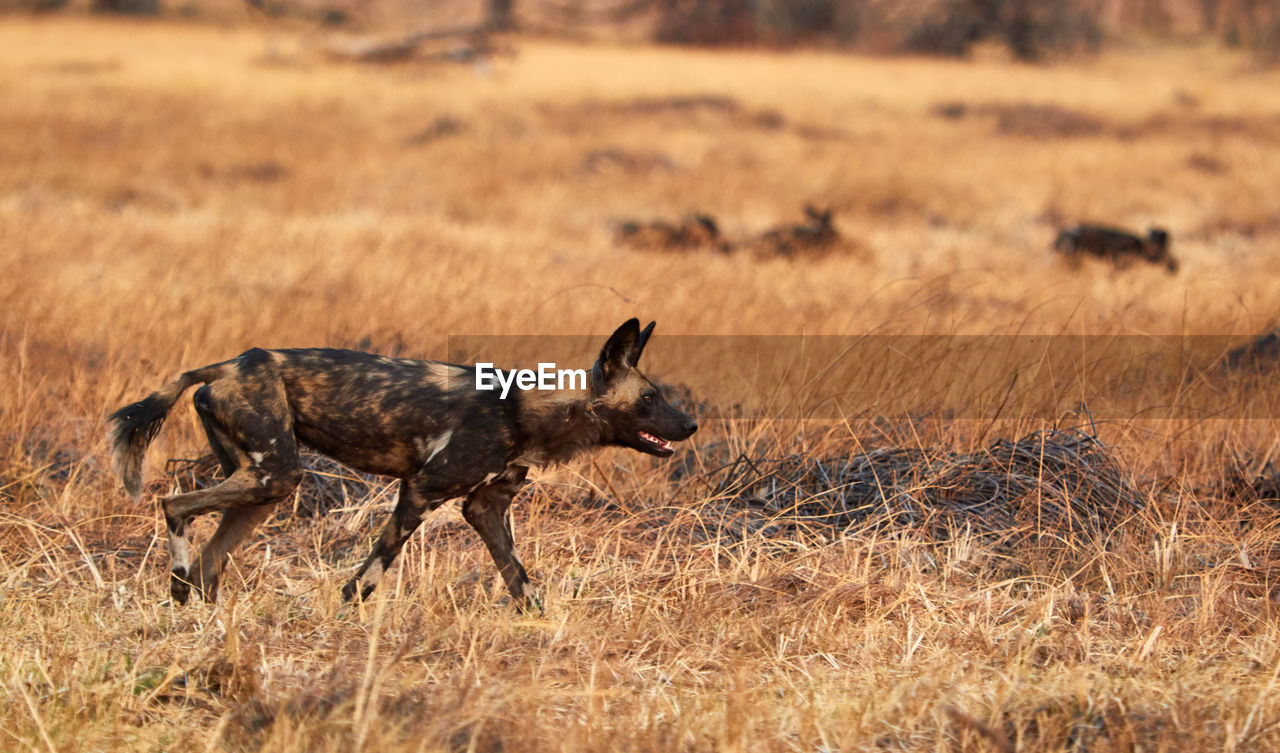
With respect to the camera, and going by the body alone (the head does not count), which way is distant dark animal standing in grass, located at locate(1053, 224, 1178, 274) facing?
to the viewer's right

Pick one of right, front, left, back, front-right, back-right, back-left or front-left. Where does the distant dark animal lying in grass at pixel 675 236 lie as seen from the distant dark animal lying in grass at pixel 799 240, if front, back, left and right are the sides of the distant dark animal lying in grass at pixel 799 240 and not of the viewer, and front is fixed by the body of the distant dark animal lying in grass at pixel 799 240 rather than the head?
back

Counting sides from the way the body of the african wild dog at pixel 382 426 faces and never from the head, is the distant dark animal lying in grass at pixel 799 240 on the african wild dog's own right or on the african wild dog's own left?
on the african wild dog's own left

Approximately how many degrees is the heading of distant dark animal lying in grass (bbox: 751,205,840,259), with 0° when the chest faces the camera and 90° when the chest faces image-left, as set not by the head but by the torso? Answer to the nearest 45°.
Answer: approximately 270°

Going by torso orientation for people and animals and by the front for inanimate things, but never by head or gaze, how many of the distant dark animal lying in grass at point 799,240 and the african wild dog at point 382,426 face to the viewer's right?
2

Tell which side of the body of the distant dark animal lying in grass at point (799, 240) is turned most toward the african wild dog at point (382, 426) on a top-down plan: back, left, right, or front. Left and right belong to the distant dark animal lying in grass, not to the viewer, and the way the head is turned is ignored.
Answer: right

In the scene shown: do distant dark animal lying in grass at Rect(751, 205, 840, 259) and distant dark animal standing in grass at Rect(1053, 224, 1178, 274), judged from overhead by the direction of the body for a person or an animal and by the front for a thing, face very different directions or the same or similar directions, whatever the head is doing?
same or similar directions

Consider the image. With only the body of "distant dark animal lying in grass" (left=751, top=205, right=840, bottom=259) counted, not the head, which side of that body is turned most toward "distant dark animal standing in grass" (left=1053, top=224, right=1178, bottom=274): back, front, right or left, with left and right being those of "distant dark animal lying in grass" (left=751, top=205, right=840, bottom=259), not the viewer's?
front

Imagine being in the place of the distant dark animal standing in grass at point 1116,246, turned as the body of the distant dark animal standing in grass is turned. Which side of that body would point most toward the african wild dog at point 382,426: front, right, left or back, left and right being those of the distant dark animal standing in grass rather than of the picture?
right

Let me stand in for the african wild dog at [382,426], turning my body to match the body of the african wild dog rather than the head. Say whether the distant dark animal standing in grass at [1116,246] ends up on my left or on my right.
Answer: on my left
